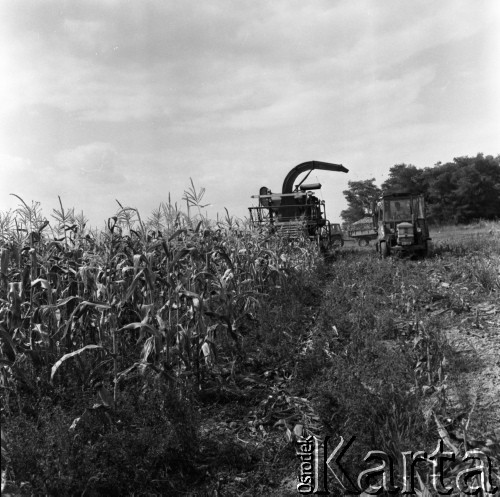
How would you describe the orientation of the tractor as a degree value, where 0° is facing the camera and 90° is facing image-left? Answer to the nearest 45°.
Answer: approximately 0°
